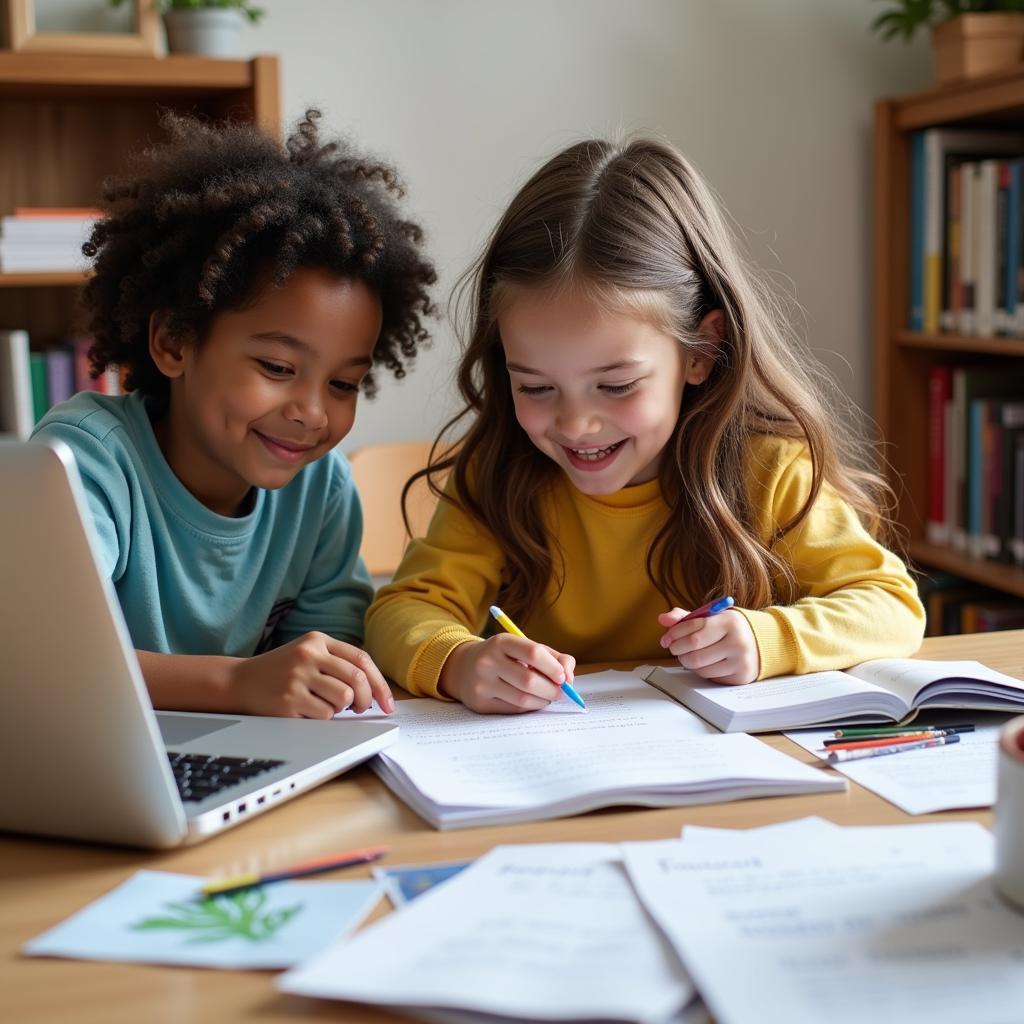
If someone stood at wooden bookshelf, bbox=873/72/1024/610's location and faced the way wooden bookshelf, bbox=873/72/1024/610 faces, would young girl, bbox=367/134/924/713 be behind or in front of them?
in front

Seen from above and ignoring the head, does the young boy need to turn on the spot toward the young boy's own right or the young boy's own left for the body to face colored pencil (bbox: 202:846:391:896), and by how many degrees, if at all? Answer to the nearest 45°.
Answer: approximately 45° to the young boy's own right

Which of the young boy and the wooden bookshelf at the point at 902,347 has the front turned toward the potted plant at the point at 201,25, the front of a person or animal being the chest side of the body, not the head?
the wooden bookshelf

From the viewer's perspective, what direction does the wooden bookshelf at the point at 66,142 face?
toward the camera

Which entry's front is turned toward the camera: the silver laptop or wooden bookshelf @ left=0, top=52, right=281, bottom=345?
the wooden bookshelf

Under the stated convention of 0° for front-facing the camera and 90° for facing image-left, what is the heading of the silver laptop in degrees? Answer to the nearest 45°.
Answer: approximately 225°

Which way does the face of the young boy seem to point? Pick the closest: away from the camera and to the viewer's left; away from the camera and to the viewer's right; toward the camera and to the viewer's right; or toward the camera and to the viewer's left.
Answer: toward the camera and to the viewer's right

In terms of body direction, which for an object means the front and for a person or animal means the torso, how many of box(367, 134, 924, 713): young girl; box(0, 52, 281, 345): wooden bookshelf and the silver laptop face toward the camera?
2

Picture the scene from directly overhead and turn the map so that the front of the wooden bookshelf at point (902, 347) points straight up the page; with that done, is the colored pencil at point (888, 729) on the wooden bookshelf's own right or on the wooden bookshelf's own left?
on the wooden bookshelf's own left

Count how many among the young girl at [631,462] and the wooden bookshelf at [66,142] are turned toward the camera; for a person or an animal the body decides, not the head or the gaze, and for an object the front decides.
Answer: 2

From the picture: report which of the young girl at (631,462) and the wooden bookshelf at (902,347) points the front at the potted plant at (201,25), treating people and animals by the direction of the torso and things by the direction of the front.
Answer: the wooden bookshelf

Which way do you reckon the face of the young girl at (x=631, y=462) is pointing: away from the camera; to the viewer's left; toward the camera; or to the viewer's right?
toward the camera

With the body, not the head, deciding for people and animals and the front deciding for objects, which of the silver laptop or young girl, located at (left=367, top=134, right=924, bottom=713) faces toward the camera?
the young girl

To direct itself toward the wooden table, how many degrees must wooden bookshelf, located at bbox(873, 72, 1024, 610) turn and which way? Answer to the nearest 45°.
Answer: approximately 45° to its left

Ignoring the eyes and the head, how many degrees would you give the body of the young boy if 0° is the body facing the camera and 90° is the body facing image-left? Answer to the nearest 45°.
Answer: approximately 315°

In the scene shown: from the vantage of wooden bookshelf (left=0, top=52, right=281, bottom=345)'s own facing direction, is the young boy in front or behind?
in front

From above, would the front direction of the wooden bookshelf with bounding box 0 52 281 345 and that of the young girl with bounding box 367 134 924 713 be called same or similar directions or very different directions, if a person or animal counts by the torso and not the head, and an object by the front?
same or similar directions

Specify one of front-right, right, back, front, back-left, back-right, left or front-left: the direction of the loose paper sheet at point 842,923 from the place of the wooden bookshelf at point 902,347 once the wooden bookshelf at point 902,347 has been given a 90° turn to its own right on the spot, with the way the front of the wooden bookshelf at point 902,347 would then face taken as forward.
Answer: back-left

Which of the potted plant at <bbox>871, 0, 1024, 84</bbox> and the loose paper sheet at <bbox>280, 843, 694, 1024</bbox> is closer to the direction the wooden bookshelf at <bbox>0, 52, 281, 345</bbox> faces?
the loose paper sheet
